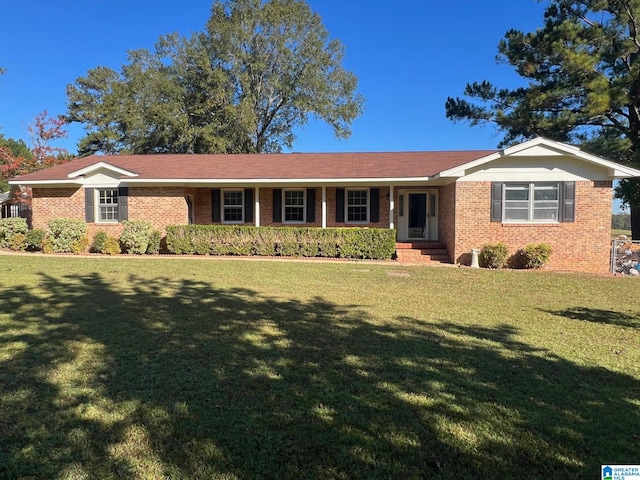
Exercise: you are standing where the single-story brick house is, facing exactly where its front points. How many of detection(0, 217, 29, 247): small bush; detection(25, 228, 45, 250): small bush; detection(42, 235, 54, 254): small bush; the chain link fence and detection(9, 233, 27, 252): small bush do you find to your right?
4

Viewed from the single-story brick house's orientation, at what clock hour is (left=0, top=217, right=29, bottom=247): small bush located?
The small bush is roughly at 3 o'clock from the single-story brick house.

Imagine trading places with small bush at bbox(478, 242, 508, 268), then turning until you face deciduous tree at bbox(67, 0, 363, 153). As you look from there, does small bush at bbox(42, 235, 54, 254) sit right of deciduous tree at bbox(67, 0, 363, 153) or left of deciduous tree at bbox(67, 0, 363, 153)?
left

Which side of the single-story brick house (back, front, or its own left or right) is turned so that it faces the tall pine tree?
left

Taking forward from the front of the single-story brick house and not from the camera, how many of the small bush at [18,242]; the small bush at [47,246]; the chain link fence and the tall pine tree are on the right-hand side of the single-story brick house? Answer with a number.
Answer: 2

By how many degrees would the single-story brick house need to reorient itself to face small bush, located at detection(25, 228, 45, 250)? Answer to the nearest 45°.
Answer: approximately 90° to its right

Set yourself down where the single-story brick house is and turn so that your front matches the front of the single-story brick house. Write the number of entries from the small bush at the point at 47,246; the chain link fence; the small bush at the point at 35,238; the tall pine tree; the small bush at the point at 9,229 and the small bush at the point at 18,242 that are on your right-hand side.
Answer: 4

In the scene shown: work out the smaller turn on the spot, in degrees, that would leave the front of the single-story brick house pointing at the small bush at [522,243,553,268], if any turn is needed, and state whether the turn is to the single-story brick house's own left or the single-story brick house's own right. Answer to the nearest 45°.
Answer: approximately 45° to the single-story brick house's own left

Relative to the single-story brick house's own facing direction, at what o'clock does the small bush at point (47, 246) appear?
The small bush is roughly at 3 o'clock from the single-story brick house.

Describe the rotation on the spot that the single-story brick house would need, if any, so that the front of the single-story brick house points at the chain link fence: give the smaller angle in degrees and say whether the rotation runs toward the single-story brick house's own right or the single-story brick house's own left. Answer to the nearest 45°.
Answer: approximately 90° to the single-story brick house's own left

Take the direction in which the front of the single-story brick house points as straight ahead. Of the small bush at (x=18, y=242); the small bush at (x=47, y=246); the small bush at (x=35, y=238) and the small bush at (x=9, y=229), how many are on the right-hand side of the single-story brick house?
4

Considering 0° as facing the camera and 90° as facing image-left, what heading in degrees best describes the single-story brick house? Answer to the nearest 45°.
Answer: approximately 0°

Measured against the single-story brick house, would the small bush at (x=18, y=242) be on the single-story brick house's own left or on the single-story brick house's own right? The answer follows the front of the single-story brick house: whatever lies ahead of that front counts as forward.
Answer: on the single-story brick house's own right

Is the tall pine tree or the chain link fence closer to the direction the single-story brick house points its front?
the chain link fence

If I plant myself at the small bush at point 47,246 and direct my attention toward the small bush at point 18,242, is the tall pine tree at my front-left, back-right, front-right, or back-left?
back-right
